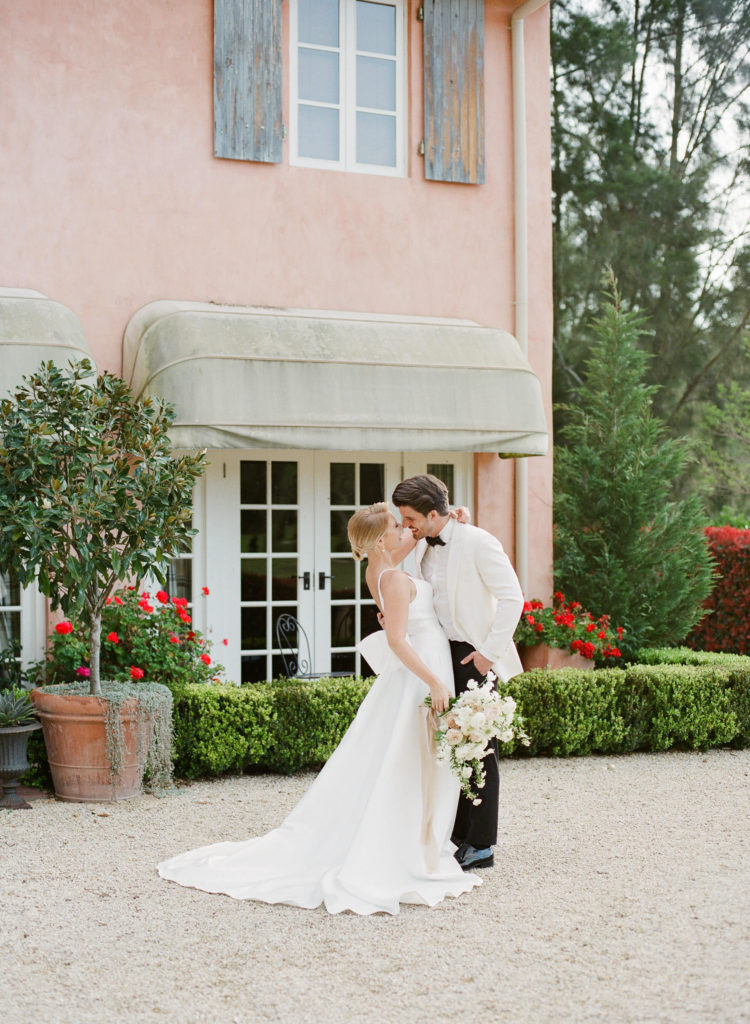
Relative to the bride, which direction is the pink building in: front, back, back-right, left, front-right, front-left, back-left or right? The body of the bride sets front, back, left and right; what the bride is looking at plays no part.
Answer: left

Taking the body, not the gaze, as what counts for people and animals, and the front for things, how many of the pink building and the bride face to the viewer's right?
1

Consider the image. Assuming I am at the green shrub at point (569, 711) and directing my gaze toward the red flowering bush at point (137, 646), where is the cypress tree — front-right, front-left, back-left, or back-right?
back-right

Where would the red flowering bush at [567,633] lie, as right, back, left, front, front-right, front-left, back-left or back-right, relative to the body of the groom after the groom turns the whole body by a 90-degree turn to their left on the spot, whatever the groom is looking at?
back-left

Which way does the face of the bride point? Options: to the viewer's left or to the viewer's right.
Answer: to the viewer's right

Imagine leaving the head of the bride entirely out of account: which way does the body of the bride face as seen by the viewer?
to the viewer's right

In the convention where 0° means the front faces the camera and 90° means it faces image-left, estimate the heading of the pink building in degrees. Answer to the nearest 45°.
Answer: approximately 0°

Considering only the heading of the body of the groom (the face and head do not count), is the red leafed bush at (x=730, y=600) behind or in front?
behind

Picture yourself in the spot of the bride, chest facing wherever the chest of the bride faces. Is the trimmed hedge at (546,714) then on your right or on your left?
on your left

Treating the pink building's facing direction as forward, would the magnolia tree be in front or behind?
in front
